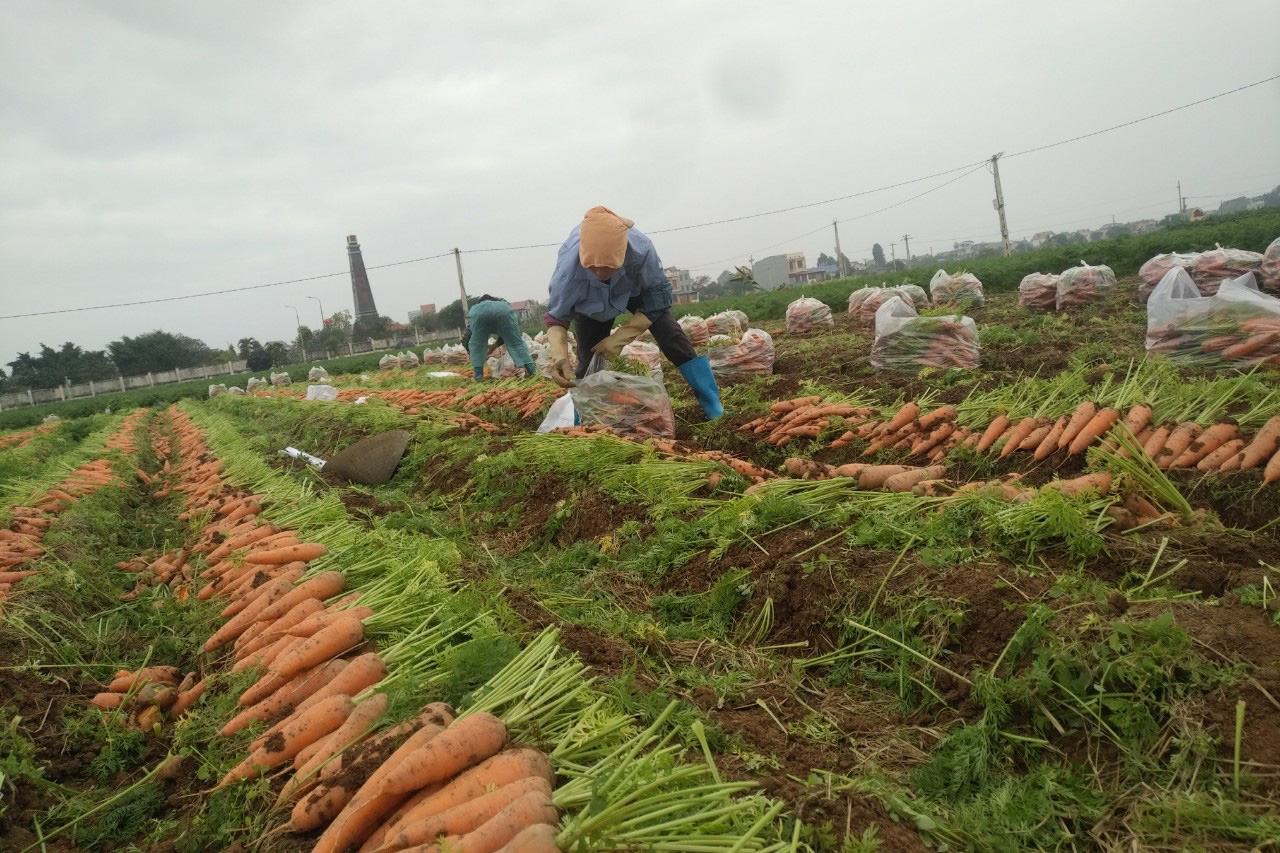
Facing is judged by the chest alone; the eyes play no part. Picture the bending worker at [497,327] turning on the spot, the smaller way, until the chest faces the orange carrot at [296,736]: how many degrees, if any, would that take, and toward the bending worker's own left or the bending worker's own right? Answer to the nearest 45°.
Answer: approximately 180°

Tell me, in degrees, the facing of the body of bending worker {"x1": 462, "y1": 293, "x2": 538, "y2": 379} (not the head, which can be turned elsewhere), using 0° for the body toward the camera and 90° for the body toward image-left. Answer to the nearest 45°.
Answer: approximately 180°

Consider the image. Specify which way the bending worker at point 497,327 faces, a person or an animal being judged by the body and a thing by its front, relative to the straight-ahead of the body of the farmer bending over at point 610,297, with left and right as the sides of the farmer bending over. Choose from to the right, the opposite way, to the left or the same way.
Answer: the opposite way

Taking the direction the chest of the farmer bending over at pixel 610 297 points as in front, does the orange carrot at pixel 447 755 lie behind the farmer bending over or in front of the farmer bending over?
in front

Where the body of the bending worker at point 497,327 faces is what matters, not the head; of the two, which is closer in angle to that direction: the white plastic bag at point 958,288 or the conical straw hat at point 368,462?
the white plastic bag

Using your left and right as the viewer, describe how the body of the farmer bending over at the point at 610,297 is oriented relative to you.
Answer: facing the viewer

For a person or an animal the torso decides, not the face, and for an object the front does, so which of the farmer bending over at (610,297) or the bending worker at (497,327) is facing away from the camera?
the bending worker

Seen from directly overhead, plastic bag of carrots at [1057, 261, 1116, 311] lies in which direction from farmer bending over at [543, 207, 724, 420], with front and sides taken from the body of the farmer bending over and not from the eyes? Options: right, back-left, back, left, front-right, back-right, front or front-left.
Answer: back-left

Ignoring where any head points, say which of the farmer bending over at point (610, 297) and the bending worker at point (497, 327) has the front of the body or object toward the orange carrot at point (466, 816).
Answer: the farmer bending over

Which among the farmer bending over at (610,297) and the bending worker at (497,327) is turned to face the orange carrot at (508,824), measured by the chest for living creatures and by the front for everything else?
the farmer bending over

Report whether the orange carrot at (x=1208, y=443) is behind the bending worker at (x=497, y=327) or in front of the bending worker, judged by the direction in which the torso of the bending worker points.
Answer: behind

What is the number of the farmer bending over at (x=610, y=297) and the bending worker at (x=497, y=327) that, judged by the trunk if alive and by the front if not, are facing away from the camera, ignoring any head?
1

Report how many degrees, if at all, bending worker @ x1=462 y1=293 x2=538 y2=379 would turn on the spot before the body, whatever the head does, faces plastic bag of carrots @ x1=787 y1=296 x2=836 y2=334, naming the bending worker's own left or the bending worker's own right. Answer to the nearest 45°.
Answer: approximately 90° to the bending worker's own right

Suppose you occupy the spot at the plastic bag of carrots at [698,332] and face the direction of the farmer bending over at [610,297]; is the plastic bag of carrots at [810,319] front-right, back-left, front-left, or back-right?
back-left

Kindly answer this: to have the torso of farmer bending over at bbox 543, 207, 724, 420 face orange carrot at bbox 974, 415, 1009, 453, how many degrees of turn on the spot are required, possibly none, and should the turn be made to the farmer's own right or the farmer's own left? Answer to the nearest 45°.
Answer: approximately 45° to the farmer's own left
